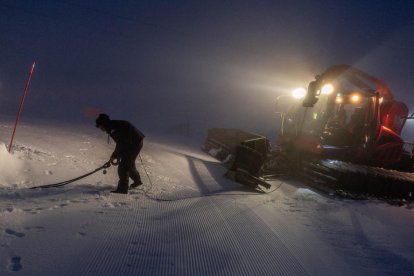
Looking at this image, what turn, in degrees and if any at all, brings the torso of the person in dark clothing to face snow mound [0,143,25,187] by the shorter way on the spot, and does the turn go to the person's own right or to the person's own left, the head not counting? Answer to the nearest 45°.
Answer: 0° — they already face it

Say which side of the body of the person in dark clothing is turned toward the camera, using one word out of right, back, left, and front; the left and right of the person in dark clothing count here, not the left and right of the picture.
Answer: left
